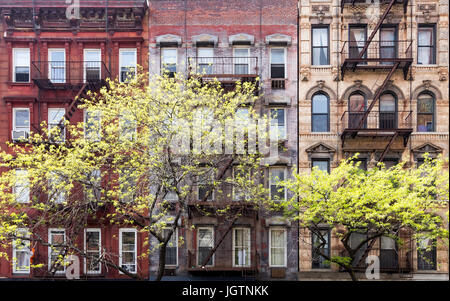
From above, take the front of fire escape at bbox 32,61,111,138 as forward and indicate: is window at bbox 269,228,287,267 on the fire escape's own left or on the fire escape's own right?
on the fire escape's own left

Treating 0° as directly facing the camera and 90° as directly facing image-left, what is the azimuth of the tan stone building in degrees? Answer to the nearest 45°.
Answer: approximately 0°

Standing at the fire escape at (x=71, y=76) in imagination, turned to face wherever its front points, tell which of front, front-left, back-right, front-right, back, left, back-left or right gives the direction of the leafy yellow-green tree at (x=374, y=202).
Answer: front-left

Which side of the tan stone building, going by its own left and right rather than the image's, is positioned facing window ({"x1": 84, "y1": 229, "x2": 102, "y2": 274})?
right

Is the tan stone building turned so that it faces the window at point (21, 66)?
no

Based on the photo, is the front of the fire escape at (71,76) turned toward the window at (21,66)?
no

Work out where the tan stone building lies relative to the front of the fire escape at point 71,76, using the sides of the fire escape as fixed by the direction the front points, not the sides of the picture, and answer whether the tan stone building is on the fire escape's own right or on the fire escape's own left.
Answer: on the fire escape's own left

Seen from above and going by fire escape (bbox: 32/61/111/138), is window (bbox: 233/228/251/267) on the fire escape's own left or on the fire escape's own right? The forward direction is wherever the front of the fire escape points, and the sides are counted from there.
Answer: on the fire escape's own left

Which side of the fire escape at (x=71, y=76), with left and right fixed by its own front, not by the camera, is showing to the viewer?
front

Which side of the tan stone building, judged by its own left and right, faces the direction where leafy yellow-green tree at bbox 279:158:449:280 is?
front
